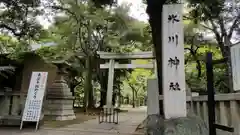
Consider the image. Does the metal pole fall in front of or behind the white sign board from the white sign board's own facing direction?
in front

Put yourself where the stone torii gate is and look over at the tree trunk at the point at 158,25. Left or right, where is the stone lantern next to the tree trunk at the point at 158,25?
right

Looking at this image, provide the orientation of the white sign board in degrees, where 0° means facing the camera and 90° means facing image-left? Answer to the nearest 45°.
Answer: approximately 0°

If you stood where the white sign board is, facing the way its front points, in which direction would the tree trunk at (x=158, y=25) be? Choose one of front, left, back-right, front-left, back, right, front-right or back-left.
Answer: front-left

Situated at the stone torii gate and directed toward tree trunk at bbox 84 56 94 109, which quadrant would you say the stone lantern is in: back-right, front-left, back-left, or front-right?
front-left

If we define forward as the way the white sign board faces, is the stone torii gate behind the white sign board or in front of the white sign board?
behind

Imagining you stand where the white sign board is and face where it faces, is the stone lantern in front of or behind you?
behind

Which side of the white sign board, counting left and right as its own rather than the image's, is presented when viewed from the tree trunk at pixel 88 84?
back
